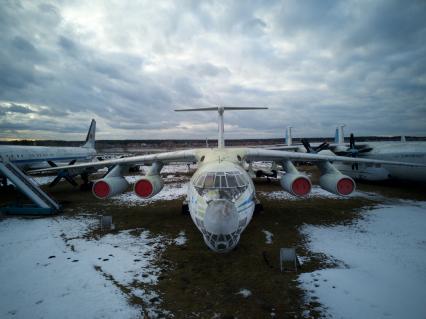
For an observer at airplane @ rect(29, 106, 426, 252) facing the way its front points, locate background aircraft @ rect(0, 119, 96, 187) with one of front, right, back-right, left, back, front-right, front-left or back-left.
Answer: back-right

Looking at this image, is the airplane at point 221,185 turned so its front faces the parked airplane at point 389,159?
no

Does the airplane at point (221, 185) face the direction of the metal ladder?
no

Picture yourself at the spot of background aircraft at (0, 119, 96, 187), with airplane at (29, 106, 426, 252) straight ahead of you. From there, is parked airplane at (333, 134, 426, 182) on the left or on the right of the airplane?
left

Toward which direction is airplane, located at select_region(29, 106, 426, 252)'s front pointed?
toward the camera

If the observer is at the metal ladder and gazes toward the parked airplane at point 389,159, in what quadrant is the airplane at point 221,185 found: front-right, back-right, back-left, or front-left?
front-right

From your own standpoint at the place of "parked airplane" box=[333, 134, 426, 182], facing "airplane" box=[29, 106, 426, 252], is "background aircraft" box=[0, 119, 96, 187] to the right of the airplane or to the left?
right

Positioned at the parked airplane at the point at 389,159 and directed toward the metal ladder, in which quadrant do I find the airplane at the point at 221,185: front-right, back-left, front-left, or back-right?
front-left
